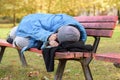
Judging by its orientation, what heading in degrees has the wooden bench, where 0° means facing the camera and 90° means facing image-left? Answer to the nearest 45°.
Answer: approximately 45°
